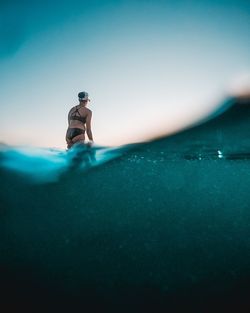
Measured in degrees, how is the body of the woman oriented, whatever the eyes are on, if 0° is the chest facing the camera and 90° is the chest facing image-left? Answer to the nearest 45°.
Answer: approximately 225°
